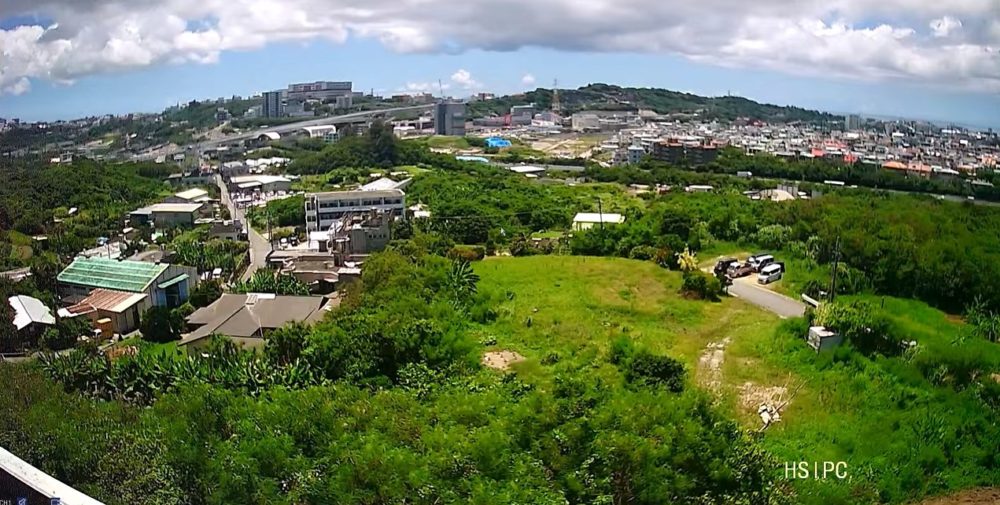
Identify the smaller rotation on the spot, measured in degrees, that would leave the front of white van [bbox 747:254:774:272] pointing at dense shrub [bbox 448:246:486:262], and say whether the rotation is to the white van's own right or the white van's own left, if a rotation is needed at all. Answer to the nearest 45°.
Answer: approximately 45° to the white van's own right

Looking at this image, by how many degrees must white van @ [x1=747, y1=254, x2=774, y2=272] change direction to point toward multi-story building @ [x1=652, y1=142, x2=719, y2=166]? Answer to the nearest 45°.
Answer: approximately 135° to its right

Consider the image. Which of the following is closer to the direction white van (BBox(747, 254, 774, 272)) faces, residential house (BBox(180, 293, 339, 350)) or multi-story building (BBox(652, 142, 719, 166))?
the residential house

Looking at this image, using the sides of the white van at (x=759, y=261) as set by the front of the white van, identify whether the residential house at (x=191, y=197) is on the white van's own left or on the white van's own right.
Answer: on the white van's own right

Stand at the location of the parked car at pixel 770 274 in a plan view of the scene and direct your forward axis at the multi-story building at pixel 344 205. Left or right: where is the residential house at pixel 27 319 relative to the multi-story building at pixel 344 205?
left

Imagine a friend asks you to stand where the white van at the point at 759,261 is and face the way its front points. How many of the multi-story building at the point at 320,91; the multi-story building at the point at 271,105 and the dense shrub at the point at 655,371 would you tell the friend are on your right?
2

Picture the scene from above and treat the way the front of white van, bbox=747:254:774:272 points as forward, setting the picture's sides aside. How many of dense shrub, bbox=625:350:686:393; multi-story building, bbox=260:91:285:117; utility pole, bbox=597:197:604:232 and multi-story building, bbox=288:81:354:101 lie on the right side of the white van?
3

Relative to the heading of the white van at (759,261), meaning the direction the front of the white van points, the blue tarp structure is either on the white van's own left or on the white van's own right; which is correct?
on the white van's own right

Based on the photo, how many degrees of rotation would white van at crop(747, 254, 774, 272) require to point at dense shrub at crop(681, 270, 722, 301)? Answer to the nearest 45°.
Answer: approximately 45° to its left

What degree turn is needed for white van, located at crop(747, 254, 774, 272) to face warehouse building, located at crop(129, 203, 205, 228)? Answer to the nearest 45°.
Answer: approximately 45° to its right

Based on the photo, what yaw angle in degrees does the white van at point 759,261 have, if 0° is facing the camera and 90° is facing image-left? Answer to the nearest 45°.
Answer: approximately 45°

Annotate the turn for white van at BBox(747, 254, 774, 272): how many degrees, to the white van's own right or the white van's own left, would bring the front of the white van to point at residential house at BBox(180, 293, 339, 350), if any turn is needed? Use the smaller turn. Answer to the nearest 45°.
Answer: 0° — it already faces it
